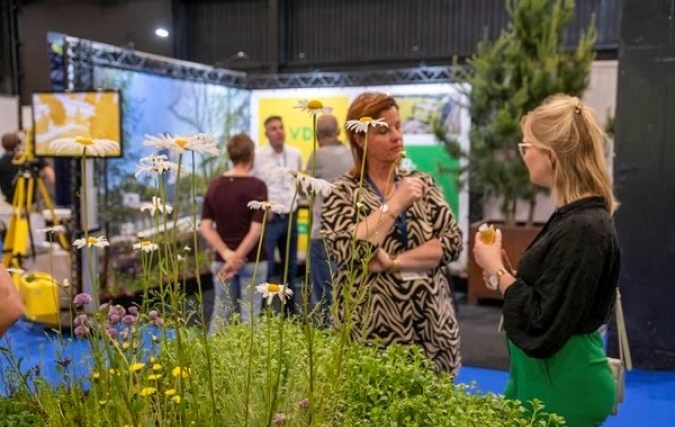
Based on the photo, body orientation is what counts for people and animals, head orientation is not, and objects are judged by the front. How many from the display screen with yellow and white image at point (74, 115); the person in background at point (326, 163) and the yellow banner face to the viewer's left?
0

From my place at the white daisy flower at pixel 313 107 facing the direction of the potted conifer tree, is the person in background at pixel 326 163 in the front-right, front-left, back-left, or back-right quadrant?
front-left

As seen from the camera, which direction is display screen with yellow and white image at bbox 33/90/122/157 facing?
toward the camera

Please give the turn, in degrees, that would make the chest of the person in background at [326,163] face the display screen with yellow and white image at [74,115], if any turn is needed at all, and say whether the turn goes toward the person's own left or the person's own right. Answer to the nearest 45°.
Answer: approximately 90° to the person's own left

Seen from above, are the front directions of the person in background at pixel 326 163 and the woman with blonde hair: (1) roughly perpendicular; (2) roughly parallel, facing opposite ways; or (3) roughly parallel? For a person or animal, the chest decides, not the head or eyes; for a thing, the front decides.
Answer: roughly perpendicular

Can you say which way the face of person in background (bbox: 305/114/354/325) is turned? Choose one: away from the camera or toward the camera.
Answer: away from the camera

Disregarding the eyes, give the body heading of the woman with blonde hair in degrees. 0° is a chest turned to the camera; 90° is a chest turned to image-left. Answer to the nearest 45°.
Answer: approximately 90°

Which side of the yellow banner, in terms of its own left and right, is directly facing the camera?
front

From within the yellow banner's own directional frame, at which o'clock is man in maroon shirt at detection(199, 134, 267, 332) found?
The man in maroon shirt is roughly at 12 o'clock from the yellow banner.

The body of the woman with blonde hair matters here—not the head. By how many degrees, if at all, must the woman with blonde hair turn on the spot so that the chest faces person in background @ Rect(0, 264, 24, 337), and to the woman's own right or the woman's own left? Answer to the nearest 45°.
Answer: approximately 45° to the woman's own left

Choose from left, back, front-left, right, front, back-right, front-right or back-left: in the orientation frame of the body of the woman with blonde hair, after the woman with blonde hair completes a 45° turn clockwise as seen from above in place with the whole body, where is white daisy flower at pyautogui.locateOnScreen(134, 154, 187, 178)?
left

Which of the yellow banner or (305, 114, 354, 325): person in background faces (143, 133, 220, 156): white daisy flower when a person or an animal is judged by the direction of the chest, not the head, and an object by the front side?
the yellow banner

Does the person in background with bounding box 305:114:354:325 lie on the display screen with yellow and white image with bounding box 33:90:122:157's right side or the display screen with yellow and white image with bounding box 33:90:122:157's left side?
on its left

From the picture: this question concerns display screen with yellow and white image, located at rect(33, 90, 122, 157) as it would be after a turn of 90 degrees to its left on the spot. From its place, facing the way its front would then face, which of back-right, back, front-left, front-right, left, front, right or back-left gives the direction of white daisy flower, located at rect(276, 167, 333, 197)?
right

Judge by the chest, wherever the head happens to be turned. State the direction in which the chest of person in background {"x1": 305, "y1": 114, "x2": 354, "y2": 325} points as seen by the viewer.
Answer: away from the camera

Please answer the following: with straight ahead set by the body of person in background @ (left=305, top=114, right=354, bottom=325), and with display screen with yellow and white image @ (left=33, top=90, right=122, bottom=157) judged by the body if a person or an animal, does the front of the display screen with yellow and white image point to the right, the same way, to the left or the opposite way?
the opposite way

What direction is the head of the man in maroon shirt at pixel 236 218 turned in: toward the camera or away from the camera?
away from the camera

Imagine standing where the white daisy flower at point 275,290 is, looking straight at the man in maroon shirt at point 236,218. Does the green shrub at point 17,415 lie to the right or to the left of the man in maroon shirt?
left

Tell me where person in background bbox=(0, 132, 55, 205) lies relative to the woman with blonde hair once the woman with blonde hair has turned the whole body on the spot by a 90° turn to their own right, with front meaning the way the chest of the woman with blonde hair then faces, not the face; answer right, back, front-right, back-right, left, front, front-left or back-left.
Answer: front-left

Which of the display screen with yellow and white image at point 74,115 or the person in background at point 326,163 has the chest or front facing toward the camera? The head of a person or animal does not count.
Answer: the display screen with yellow and white image
